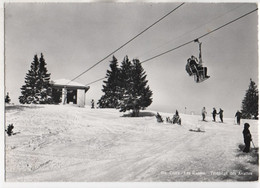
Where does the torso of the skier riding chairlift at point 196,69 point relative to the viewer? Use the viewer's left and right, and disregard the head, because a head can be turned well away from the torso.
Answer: facing the viewer and to the right of the viewer
